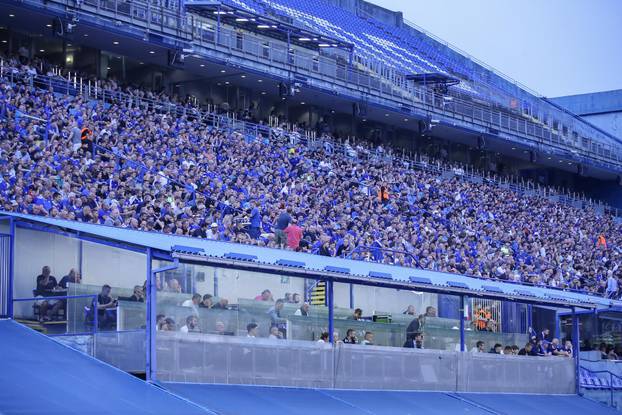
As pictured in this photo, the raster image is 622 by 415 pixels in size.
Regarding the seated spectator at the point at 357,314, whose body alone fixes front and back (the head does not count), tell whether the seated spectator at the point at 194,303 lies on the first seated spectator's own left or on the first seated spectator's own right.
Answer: on the first seated spectator's own right

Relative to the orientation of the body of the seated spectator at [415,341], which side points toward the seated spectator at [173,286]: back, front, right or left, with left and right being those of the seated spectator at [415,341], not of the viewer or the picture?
right

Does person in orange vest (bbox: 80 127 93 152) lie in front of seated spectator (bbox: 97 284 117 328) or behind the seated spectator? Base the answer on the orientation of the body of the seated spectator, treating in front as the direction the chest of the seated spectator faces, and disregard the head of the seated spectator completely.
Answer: behind

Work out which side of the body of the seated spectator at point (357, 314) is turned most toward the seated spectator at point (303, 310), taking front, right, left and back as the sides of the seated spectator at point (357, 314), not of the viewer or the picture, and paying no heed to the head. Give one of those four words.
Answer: right

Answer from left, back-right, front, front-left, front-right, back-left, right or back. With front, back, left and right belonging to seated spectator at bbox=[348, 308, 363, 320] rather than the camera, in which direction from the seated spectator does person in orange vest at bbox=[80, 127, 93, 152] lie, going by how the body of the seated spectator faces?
back

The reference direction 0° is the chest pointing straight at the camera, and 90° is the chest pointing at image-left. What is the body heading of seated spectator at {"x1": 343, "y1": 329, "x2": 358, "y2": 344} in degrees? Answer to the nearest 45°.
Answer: approximately 315°

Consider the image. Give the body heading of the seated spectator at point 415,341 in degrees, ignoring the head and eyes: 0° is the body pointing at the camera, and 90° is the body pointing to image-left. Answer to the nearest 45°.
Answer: approximately 315°

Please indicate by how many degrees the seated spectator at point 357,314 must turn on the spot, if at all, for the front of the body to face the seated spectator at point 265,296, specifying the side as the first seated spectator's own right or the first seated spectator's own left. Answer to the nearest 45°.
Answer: approximately 90° to the first seated spectator's own right
